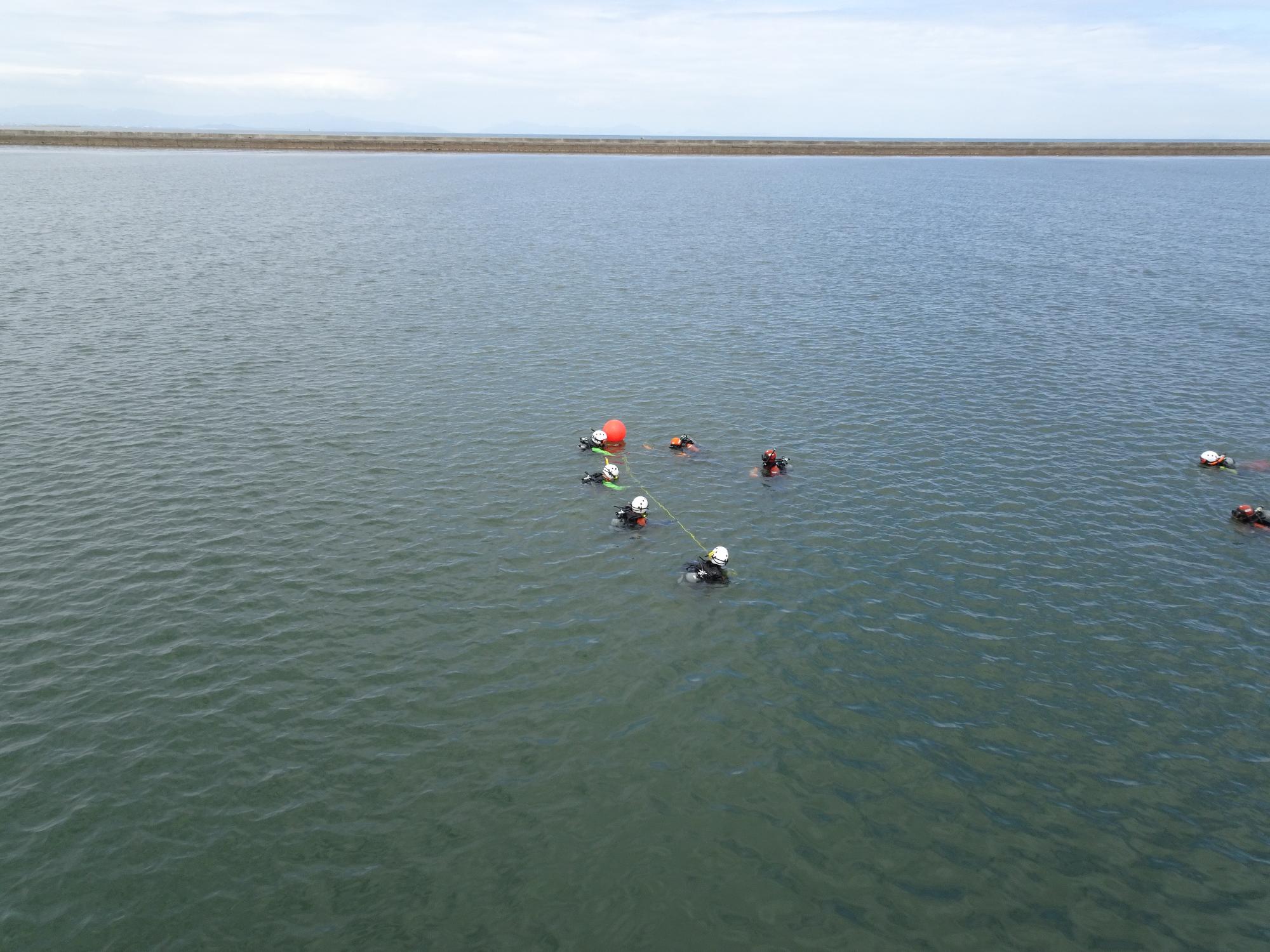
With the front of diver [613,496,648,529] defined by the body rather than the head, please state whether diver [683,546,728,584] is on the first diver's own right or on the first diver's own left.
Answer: on the first diver's own right

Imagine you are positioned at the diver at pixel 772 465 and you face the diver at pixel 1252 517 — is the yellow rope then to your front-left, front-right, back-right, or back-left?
back-right

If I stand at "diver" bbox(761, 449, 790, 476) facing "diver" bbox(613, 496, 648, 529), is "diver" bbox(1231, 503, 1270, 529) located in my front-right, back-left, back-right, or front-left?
back-left
